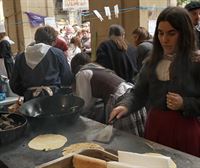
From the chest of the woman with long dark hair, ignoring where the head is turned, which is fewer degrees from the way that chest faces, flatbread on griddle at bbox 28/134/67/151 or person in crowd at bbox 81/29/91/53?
the flatbread on griddle

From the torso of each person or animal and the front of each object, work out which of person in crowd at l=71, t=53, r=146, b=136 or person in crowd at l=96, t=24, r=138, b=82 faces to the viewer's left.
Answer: person in crowd at l=71, t=53, r=146, b=136

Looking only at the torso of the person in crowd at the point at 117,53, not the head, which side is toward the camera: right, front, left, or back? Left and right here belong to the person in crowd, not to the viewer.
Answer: back

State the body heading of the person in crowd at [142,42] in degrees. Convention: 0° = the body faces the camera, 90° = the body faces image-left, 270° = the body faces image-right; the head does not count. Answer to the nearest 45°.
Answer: approximately 135°

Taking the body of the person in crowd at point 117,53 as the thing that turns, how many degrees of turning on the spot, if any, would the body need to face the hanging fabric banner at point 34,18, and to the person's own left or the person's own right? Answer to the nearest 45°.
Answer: approximately 45° to the person's own left

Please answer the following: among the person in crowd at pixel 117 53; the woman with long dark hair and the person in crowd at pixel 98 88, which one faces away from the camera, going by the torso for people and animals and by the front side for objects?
the person in crowd at pixel 117 53

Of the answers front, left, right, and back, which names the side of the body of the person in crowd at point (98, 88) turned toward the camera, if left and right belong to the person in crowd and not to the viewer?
left

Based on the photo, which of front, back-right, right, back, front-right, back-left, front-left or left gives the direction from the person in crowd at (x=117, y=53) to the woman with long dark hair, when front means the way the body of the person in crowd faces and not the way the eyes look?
back

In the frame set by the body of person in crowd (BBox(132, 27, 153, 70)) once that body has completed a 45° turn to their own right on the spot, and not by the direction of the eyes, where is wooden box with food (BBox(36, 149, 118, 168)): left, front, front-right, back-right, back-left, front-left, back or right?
back

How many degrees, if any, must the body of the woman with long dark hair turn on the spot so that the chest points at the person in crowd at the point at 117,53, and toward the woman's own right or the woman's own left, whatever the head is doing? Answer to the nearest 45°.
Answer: approximately 135° to the woman's own right
